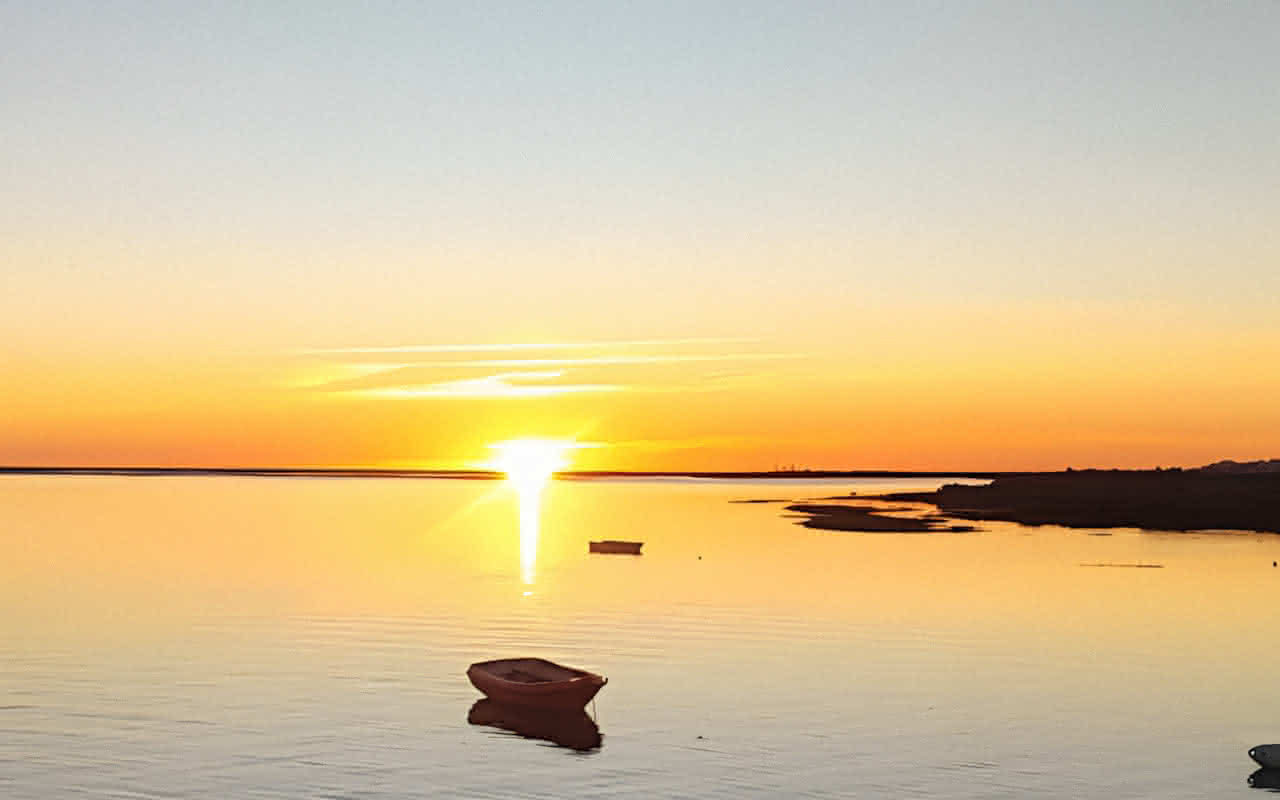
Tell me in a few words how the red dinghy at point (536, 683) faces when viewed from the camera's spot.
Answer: facing the viewer and to the right of the viewer
